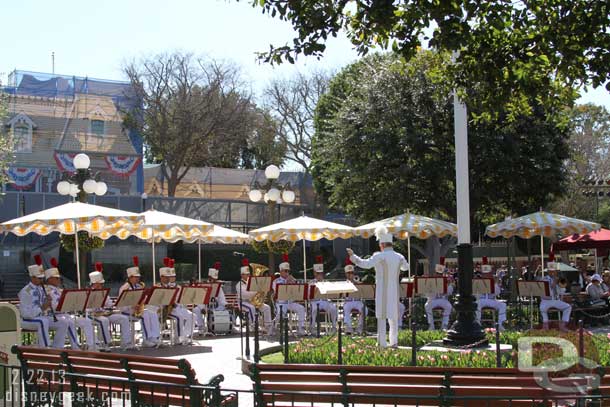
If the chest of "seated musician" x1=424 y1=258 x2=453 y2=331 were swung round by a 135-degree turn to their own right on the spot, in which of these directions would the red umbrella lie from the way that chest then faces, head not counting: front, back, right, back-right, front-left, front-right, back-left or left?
right

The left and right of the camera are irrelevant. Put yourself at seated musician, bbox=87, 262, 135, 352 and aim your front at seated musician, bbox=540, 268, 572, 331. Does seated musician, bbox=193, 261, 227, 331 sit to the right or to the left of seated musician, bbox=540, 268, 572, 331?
left

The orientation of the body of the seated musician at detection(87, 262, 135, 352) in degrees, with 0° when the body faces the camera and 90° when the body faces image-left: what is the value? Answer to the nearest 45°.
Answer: approximately 315°

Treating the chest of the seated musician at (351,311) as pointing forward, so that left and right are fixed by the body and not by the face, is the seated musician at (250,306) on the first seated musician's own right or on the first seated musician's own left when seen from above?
on the first seated musician's own right

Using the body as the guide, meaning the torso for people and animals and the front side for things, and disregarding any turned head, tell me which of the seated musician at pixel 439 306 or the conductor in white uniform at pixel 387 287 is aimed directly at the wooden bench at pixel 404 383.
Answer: the seated musician

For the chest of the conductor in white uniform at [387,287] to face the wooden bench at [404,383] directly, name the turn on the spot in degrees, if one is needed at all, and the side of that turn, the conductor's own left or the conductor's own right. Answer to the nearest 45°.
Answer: approximately 180°

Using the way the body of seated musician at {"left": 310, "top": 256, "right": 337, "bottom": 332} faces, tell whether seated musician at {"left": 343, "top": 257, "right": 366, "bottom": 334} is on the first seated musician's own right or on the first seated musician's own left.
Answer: on the first seated musician's own left

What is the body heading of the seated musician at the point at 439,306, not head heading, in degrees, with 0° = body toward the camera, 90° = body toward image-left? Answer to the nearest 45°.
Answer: approximately 0°

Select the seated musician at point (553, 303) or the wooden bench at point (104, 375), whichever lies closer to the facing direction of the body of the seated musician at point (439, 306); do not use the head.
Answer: the wooden bench
